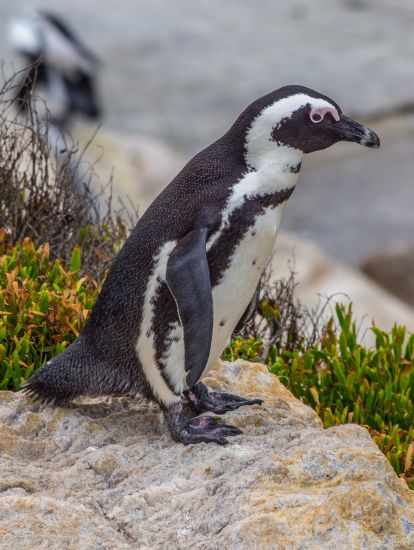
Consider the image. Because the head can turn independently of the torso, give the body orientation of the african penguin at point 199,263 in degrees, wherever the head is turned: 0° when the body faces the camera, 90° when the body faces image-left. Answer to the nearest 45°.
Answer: approximately 270°

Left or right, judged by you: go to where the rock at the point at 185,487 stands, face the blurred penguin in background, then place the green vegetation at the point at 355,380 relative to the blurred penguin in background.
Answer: right

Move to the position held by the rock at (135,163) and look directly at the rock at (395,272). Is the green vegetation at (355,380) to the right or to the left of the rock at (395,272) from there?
right
